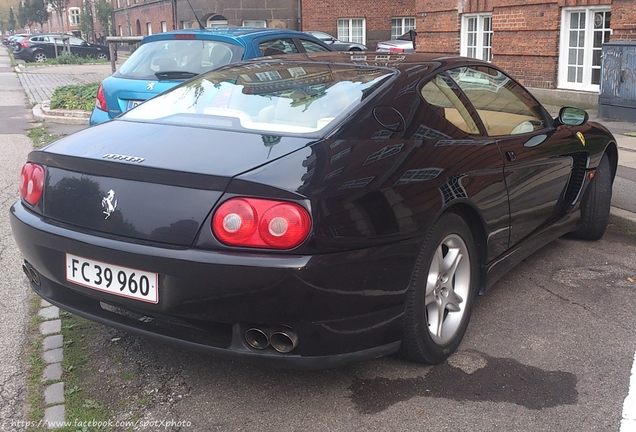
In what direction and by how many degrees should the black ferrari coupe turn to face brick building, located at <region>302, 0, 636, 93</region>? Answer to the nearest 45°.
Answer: approximately 45° to its left

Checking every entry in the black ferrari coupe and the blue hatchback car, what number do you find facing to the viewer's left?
0

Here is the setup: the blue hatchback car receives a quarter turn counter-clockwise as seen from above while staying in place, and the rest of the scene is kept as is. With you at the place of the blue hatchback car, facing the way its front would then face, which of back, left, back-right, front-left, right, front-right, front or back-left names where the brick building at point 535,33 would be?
right

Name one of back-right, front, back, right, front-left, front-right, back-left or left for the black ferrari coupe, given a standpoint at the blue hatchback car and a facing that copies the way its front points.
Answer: back-right

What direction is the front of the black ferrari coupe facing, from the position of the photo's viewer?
facing away from the viewer and to the right of the viewer

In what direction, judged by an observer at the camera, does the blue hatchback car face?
facing away from the viewer and to the right of the viewer

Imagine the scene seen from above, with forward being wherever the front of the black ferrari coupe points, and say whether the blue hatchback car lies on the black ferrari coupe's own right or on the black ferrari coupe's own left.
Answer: on the black ferrari coupe's own left
